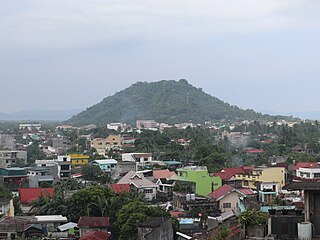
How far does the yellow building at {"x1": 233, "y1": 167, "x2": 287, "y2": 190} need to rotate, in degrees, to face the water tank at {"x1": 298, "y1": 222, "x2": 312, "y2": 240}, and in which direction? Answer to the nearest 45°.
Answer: approximately 45° to its left

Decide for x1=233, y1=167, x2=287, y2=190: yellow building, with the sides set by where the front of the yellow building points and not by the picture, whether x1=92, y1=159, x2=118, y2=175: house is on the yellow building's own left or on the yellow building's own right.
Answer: on the yellow building's own right

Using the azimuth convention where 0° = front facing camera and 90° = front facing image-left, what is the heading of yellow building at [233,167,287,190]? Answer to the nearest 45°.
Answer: approximately 45°

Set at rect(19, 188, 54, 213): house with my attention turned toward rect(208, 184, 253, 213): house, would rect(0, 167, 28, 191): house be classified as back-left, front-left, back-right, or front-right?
back-left

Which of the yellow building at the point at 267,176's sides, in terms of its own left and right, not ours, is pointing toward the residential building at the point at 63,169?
right

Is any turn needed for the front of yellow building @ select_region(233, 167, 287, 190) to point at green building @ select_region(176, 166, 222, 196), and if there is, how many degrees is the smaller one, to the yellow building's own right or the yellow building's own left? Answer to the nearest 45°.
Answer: approximately 45° to the yellow building's own right

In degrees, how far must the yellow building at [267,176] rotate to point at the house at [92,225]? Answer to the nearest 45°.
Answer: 0° — it already faces it
